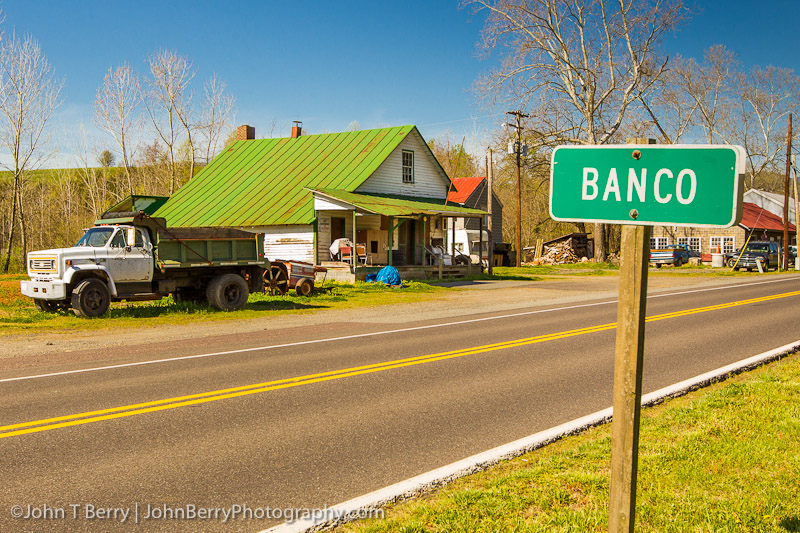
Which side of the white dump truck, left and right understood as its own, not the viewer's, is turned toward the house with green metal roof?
back

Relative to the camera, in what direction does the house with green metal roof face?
facing the viewer and to the right of the viewer

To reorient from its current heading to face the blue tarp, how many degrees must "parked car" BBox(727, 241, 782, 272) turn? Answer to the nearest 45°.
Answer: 0° — it already faces it

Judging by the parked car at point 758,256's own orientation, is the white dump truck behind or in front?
in front

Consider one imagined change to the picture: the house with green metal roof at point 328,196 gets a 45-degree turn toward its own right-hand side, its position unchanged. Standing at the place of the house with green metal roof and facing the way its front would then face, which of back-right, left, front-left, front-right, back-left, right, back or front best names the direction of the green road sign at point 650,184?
front

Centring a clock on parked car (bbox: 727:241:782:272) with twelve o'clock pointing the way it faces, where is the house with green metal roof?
The house with green metal roof is roughly at 12 o'clock from the parked car.

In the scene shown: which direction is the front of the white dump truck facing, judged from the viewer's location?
facing the viewer and to the left of the viewer

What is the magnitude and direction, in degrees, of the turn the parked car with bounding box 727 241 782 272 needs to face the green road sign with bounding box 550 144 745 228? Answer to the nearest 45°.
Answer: approximately 45° to its left

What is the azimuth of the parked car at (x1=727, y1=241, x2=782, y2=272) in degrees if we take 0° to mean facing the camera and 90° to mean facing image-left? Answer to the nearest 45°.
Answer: approximately 45°

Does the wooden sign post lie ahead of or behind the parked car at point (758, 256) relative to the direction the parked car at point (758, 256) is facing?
ahead

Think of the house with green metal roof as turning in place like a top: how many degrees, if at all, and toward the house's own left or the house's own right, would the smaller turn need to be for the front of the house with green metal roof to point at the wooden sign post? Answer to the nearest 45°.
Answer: approximately 45° to the house's own right

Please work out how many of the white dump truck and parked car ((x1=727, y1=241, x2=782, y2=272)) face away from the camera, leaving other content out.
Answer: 0

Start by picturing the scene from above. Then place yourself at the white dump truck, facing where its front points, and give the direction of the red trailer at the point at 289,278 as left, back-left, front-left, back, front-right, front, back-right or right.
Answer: back

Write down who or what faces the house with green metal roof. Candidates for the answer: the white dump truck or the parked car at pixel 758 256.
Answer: the parked car

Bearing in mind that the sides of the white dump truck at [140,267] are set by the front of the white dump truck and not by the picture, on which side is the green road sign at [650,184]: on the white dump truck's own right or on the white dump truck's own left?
on the white dump truck's own left

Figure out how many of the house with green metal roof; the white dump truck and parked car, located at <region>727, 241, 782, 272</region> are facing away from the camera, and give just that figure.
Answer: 0

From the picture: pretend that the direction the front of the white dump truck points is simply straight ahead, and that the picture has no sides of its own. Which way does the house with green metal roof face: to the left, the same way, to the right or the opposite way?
to the left

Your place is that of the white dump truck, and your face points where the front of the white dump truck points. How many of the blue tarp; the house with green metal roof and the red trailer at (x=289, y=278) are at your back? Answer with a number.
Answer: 3

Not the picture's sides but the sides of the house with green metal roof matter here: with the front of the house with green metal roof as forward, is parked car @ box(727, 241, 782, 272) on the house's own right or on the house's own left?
on the house's own left

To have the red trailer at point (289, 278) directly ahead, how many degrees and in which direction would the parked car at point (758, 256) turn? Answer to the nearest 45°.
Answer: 0° — it already faces it
